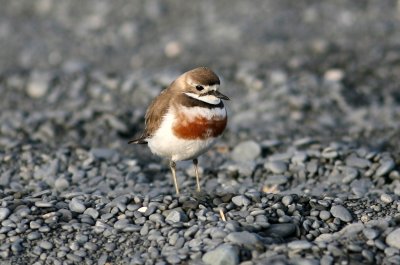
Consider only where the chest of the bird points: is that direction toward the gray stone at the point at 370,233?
yes

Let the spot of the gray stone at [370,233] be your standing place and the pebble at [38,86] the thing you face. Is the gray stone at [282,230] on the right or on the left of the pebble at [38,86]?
left

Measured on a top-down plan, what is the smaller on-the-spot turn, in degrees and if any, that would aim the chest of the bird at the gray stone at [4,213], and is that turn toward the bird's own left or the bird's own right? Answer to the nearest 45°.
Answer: approximately 135° to the bird's own right

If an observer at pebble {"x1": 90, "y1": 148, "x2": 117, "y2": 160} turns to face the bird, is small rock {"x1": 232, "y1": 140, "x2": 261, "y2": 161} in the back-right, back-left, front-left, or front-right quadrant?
front-left

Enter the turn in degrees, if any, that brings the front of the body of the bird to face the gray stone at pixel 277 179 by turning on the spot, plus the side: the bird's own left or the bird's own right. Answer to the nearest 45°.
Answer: approximately 90° to the bird's own left

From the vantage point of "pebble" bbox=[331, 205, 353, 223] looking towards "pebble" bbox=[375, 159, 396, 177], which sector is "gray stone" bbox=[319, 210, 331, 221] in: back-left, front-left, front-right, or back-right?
back-left

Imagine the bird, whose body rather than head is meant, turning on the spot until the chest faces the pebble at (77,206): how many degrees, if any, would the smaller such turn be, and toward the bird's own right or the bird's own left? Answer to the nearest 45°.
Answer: approximately 135° to the bird's own right

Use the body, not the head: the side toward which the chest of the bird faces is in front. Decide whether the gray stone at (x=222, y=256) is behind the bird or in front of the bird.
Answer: in front

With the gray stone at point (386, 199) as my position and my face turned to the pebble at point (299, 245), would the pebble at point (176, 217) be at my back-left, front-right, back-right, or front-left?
front-right

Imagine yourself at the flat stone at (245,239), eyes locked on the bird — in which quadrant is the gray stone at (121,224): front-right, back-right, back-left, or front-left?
front-left

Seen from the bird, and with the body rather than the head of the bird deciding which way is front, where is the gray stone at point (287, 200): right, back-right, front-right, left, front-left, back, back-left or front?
front

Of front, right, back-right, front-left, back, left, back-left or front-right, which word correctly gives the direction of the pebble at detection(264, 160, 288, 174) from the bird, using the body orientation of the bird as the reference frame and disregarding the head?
left

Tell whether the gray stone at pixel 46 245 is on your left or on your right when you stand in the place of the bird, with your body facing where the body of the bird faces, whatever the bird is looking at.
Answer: on your right

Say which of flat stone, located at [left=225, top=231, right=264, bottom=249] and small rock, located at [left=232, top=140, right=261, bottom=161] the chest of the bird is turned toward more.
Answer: the flat stone
